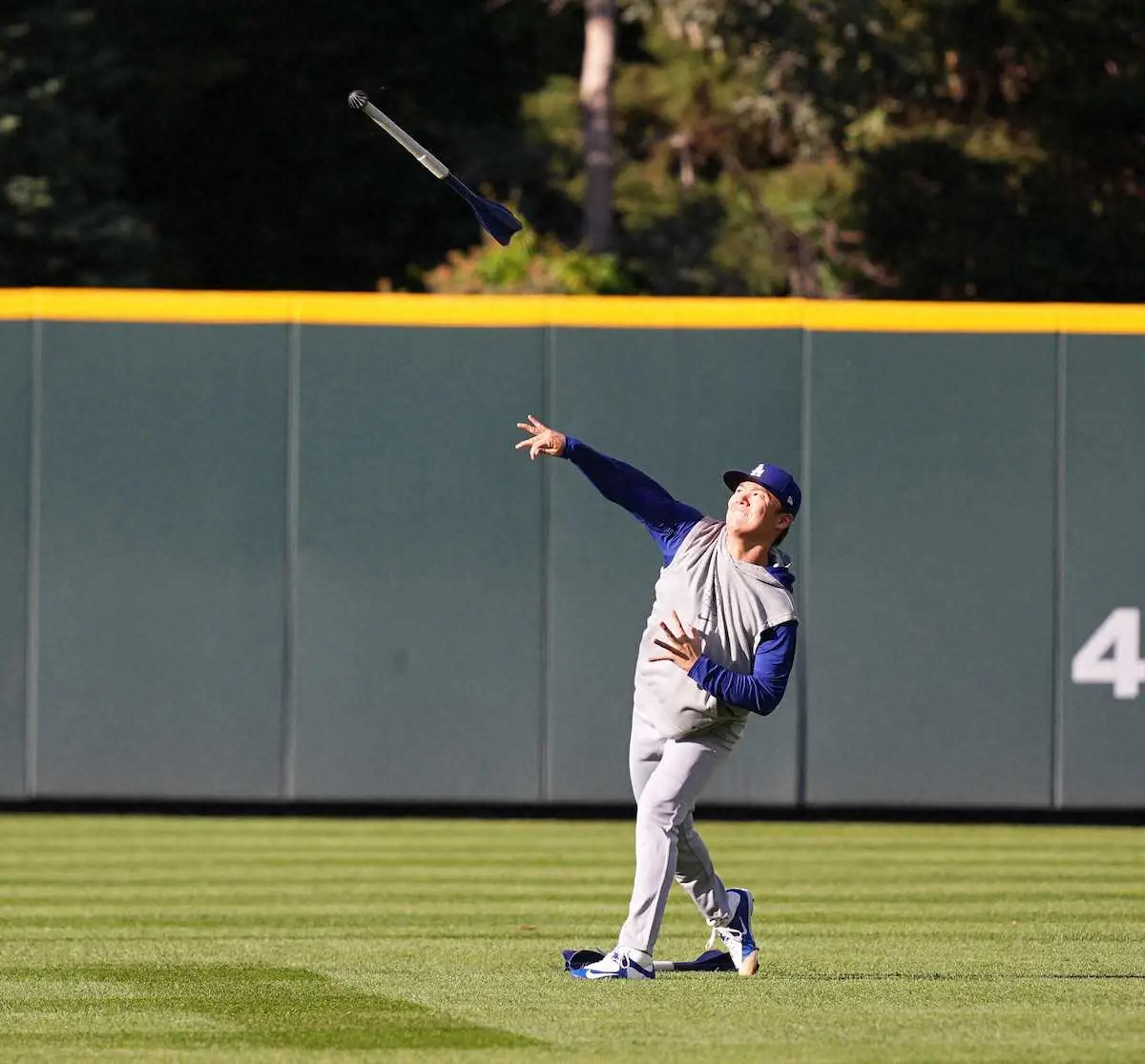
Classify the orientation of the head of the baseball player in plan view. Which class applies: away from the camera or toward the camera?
toward the camera
